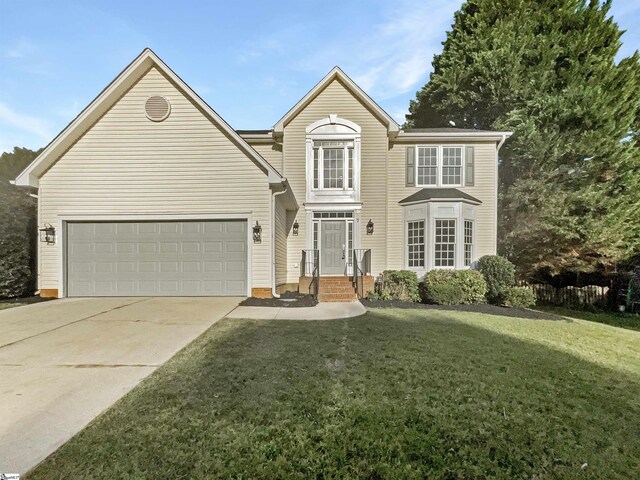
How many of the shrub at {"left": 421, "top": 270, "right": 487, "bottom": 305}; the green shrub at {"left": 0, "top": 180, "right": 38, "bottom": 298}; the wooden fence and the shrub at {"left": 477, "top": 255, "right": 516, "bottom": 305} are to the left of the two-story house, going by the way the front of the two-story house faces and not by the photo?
3

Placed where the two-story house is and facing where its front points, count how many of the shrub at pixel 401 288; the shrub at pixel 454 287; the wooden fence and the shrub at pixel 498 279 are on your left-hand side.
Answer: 4

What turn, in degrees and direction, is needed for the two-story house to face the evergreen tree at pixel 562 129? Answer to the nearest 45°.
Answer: approximately 90° to its left

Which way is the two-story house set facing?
toward the camera

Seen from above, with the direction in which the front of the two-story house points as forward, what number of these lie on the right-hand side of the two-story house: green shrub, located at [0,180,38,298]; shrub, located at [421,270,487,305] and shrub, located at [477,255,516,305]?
1

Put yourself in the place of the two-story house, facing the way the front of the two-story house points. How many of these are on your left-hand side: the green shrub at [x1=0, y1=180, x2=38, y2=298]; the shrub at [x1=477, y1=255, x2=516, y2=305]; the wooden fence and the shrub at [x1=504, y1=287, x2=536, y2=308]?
3

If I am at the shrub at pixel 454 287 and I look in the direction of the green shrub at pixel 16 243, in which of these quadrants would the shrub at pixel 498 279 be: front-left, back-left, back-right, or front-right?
back-right

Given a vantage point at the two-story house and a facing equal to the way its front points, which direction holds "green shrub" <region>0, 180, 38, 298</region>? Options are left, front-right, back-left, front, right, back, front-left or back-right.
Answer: right

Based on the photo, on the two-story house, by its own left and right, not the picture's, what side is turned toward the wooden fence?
left

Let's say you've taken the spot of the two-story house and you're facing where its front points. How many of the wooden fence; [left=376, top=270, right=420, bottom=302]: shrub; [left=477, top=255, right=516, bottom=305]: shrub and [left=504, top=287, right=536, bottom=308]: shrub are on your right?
0

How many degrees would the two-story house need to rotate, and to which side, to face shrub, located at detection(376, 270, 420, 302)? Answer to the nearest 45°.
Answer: approximately 90° to its left

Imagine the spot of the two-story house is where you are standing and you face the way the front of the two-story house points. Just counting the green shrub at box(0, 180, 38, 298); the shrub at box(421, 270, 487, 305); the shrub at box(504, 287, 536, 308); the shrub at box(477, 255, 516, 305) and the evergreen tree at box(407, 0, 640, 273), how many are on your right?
1

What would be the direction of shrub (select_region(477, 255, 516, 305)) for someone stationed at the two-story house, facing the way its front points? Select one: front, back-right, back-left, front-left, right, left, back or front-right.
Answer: left

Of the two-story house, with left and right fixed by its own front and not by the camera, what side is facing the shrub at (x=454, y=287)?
left

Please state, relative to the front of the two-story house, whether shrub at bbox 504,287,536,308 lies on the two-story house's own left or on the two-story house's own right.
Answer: on the two-story house's own left
